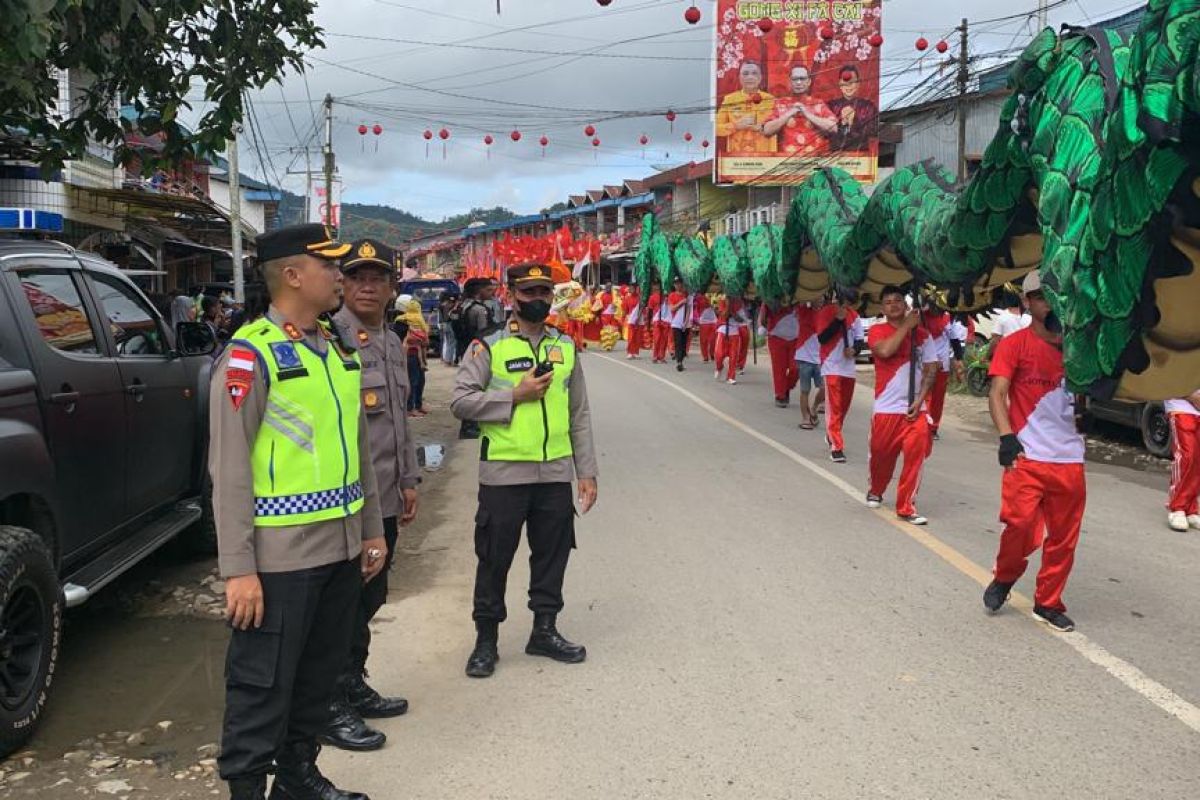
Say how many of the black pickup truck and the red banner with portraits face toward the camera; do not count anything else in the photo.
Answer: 1

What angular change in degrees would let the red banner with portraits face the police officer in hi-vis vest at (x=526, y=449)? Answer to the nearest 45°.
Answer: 0° — it already faces them

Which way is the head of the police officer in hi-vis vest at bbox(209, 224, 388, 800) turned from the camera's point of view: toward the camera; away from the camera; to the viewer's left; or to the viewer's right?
to the viewer's right

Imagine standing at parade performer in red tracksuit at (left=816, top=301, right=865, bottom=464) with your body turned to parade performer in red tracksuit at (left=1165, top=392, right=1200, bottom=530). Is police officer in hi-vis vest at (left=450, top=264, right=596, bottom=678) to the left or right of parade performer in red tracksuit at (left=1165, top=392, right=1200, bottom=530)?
right

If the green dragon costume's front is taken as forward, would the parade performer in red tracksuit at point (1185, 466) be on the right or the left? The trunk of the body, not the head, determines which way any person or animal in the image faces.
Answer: on its left

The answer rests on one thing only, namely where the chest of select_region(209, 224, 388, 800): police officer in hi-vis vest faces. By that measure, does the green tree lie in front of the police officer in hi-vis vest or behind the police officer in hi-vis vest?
behind

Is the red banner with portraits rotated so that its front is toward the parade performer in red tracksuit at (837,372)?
yes

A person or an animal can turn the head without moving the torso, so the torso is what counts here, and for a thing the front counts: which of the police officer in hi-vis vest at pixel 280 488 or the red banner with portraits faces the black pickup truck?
the red banner with portraits

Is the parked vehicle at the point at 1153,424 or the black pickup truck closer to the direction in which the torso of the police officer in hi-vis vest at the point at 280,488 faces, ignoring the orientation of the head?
the parked vehicle

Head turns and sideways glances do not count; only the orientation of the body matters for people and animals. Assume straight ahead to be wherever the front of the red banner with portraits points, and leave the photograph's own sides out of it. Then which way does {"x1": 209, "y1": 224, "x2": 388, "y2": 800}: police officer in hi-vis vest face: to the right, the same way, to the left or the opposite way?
to the left
